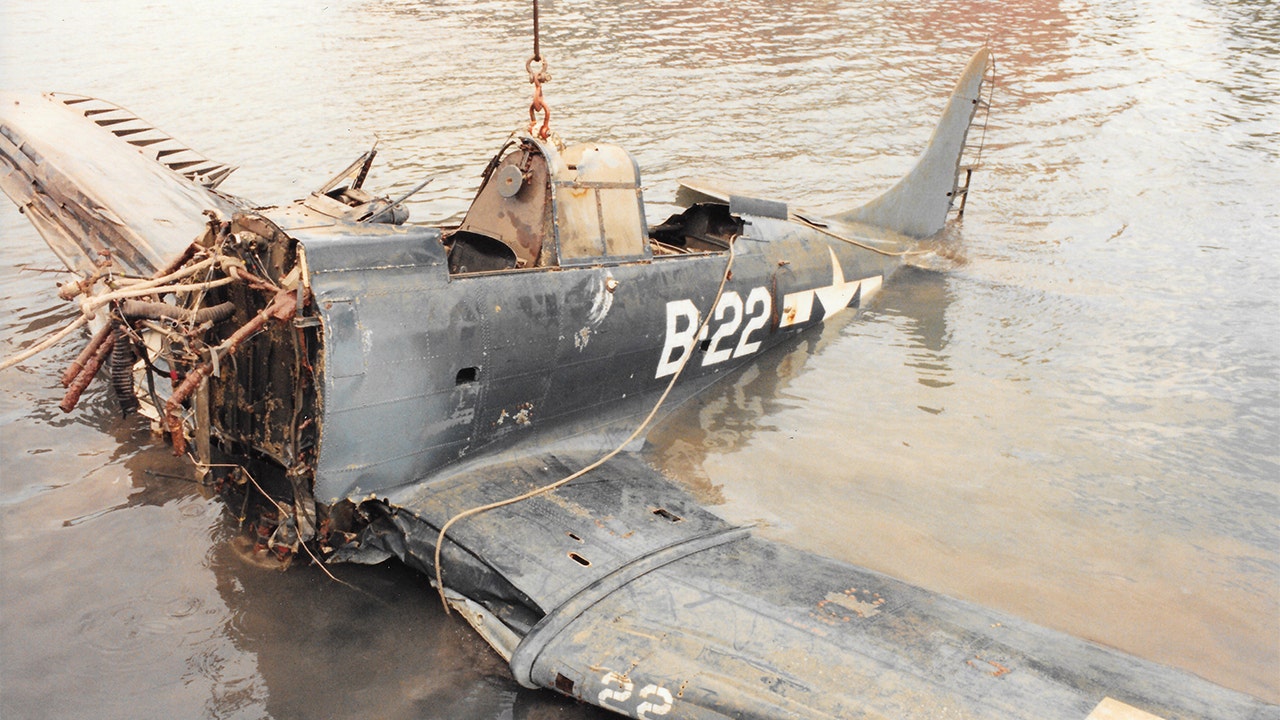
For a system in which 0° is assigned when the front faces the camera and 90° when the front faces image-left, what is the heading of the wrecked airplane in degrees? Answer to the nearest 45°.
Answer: approximately 45°
